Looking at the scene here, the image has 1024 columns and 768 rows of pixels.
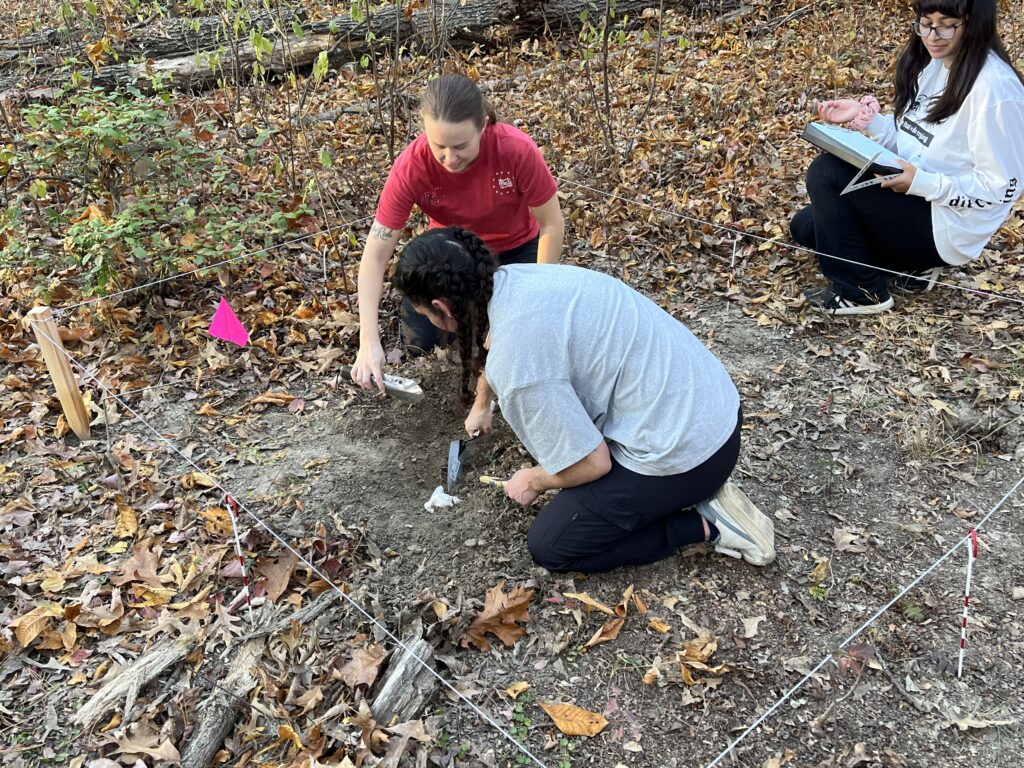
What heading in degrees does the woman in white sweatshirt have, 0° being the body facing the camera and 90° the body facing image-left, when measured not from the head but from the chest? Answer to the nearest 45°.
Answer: approximately 45°

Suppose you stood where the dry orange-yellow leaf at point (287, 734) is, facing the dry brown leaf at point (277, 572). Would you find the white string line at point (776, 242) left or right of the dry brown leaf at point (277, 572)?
right

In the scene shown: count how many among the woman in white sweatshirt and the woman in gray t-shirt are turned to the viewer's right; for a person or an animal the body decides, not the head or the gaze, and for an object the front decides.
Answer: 0

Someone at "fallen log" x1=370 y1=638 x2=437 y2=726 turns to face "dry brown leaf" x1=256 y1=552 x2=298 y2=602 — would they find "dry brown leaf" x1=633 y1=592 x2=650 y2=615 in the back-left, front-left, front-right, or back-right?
back-right

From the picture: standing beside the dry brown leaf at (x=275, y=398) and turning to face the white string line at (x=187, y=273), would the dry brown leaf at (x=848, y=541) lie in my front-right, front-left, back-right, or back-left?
back-right

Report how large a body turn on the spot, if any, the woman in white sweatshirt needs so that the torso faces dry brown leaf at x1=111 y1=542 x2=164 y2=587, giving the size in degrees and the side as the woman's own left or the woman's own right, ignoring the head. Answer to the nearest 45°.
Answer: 0° — they already face it

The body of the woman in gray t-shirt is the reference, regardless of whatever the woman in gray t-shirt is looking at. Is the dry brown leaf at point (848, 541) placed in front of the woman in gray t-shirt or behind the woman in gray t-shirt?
behind

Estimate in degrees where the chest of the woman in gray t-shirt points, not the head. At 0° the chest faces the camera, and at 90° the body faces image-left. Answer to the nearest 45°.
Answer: approximately 90°

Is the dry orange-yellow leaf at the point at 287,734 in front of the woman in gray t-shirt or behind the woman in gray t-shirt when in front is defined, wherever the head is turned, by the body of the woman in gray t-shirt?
in front

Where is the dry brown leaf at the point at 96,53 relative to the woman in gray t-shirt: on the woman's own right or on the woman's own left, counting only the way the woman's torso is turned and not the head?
on the woman's own right

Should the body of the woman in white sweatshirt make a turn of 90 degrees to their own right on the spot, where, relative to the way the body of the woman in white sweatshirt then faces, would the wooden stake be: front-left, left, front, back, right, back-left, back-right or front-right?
left

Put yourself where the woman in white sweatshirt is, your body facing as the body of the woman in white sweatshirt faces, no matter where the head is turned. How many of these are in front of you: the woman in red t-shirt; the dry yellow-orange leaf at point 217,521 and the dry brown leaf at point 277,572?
3

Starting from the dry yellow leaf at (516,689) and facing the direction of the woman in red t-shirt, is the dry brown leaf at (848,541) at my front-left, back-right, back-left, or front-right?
front-right

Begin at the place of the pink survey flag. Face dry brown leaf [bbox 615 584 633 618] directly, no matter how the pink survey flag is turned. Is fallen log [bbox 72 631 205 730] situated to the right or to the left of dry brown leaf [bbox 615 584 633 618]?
right

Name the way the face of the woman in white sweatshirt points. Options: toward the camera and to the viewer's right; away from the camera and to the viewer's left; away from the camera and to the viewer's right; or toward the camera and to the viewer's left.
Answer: toward the camera and to the viewer's left

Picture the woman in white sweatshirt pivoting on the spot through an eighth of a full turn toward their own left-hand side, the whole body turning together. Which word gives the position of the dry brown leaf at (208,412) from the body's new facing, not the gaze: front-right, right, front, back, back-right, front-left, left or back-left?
front-right
